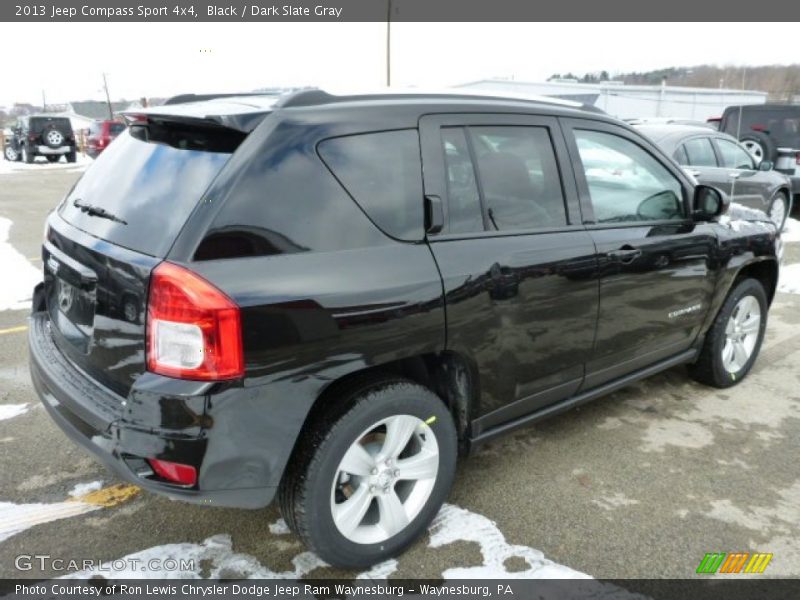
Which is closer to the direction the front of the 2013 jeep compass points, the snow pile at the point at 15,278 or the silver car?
the silver car

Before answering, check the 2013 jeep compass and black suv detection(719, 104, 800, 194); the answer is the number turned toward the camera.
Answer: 0

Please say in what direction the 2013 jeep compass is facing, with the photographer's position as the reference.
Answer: facing away from the viewer and to the right of the viewer

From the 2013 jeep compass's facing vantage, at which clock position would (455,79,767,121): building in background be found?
The building in background is roughly at 11 o'clock from the 2013 jeep compass.

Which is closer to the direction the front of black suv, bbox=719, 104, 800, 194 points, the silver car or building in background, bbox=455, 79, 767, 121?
the building in background

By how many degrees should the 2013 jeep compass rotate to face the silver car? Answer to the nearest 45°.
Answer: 0° — it already faces it

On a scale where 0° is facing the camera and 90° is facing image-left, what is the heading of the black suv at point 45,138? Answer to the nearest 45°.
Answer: approximately 135°
